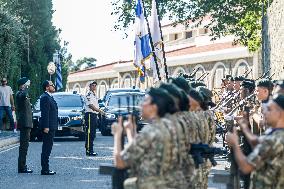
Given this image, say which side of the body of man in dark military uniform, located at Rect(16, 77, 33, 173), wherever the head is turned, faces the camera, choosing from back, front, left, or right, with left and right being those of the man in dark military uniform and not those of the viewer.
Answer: right

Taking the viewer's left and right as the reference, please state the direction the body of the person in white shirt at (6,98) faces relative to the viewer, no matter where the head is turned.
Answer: facing the viewer

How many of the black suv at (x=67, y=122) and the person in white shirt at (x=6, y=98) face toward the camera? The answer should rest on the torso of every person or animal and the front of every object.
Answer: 2

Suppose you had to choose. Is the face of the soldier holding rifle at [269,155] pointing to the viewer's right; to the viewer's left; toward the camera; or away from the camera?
to the viewer's left

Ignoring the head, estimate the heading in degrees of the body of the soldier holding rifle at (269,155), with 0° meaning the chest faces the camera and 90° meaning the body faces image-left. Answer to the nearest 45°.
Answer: approximately 90°

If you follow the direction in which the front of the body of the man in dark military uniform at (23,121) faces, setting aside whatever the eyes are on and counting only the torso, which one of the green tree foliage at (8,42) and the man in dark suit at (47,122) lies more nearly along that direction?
the man in dark suit

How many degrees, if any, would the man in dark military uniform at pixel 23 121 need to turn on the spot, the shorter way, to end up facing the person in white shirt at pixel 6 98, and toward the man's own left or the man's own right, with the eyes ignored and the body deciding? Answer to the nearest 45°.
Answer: approximately 90° to the man's own left

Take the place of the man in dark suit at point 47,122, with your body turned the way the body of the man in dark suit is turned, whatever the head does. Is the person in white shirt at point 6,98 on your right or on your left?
on your left

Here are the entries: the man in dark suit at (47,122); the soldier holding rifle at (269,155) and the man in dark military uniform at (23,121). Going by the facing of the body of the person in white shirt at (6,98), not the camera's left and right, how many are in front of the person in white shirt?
3

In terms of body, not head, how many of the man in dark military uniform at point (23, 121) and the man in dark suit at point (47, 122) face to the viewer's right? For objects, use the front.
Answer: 2

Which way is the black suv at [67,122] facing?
toward the camera
